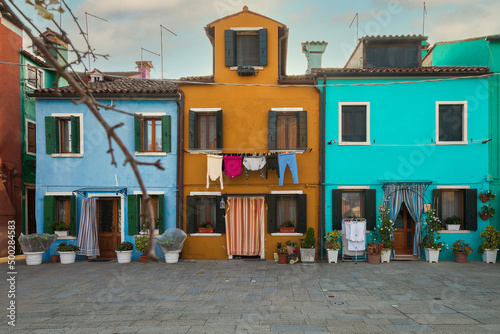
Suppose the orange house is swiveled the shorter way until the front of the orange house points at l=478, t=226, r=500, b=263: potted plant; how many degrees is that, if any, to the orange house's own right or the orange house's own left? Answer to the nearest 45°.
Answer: approximately 90° to the orange house's own left

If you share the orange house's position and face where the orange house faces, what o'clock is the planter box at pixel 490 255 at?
The planter box is roughly at 9 o'clock from the orange house.

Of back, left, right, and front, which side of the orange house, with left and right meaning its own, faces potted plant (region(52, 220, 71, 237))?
right

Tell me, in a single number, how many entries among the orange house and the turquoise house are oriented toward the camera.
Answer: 2

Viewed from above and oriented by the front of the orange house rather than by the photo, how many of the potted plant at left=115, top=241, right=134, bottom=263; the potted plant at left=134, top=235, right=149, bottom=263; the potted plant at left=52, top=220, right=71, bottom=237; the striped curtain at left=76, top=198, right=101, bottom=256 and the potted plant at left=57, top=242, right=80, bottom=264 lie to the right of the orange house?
5

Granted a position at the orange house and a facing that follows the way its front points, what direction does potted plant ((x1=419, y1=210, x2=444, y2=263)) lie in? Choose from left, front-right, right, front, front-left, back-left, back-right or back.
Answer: left

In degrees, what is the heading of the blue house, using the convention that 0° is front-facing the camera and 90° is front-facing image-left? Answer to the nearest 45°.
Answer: approximately 0°

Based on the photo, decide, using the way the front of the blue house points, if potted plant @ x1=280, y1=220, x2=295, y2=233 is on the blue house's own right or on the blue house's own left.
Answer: on the blue house's own left

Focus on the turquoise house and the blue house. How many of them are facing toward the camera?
2

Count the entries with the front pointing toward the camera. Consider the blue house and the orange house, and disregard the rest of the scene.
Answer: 2

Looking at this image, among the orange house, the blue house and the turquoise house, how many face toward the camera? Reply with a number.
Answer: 3
